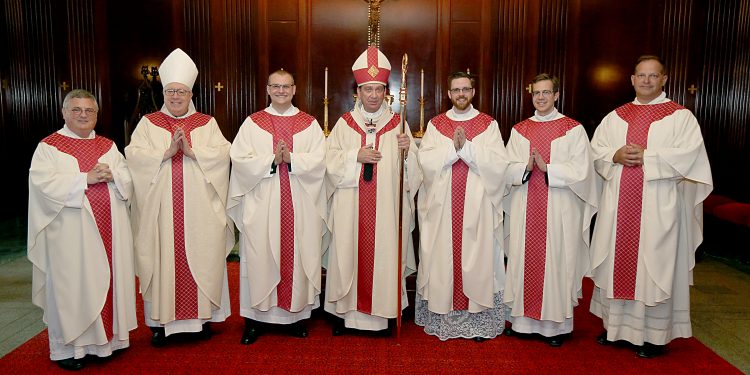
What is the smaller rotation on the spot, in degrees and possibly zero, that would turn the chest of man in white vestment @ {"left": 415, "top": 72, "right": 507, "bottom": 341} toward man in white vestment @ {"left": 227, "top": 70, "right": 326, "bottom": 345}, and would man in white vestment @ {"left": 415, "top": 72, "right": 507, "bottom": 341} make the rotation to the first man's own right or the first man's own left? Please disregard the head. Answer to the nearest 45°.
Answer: approximately 90° to the first man's own right

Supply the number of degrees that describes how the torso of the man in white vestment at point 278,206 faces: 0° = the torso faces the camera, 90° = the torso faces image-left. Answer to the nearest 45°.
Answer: approximately 0°

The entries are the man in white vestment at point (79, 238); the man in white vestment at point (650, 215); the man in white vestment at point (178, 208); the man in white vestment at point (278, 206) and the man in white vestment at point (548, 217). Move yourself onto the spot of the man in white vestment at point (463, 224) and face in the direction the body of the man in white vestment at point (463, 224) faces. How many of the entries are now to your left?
2

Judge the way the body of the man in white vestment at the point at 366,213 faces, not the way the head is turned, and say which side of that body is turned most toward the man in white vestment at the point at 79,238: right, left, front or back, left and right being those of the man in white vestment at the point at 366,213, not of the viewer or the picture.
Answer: right

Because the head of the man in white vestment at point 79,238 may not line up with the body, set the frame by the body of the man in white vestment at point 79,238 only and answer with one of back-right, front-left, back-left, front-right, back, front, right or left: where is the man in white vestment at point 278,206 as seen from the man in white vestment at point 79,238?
front-left

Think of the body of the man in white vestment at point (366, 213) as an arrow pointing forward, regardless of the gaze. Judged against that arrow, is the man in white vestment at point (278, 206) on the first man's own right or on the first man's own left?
on the first man's own right

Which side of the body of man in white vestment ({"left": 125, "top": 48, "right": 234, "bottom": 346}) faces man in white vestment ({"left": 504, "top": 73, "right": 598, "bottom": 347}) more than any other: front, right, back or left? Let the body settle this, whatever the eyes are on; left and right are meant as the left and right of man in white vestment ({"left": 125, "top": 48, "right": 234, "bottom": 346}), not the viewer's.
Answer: left
